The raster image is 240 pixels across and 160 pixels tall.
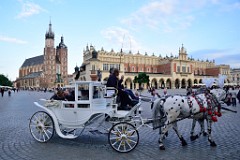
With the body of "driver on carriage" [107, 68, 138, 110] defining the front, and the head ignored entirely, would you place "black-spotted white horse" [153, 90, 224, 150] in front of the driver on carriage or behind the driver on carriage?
in front

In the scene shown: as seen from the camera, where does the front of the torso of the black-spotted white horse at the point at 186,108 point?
to the viewer's right

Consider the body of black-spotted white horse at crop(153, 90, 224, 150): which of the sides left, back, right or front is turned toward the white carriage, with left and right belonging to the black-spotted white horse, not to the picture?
back

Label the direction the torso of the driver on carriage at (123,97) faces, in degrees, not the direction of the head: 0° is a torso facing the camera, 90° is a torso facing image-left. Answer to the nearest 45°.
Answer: approximately 270°

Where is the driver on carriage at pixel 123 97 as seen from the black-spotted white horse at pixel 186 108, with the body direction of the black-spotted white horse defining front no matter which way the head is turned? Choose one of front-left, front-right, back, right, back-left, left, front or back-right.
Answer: back

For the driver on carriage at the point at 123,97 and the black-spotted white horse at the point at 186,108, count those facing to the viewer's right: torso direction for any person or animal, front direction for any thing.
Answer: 2
